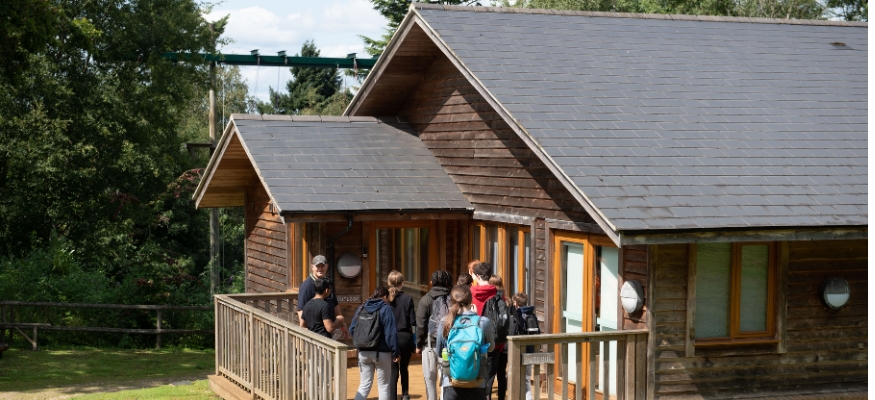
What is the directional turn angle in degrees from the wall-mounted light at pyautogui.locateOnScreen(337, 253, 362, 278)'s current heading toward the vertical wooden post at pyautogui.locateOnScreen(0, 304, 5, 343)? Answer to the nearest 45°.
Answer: approximately 135° to its right

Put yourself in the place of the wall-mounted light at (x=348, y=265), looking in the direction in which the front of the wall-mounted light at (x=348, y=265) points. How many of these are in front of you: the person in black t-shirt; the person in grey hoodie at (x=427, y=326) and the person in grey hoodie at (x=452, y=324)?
3

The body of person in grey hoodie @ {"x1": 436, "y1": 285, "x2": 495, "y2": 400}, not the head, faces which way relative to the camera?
away from the camera

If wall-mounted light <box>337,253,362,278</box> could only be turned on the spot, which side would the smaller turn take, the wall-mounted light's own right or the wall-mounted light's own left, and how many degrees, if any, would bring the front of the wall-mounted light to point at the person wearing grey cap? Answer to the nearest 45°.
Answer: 0° — it already faces them

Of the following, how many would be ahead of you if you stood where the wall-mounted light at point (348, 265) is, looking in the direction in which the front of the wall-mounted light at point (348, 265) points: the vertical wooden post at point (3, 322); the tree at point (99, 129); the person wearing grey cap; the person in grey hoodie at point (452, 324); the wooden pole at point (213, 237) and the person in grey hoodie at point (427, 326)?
3

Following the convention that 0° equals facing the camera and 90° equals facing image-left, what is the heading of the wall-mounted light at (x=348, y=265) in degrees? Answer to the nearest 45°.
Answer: approximately 0°

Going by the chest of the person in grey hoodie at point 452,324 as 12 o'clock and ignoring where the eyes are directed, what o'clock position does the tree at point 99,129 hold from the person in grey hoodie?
The tree is roughly at 11 o'clock from the person in grey hoodie.

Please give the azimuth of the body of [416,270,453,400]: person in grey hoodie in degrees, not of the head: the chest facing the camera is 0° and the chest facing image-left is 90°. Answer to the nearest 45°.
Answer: approximately 180°
